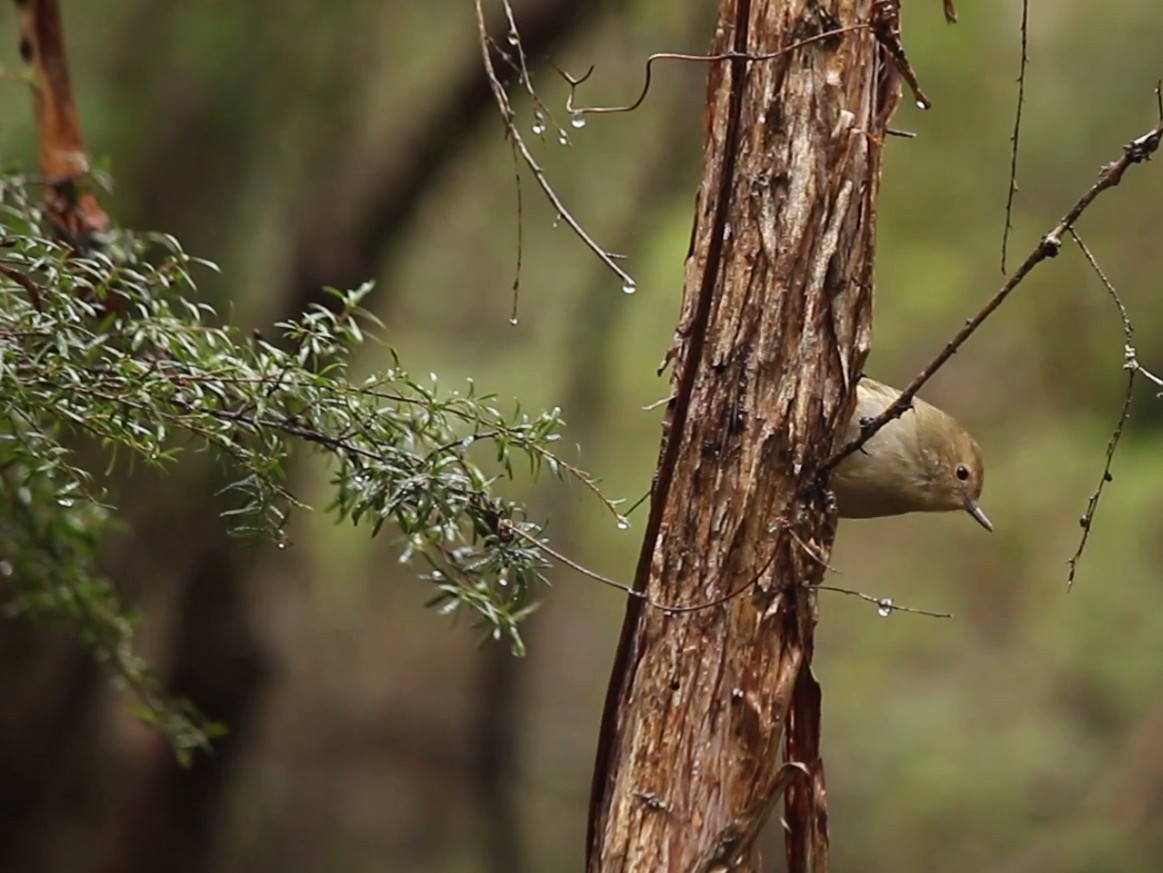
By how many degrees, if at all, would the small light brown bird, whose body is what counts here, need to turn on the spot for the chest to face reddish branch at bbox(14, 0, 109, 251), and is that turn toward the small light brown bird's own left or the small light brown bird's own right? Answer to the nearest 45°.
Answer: approximately 180°

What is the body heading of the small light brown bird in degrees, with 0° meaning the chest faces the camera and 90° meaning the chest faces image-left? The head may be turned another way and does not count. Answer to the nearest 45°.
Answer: approximately 270°
